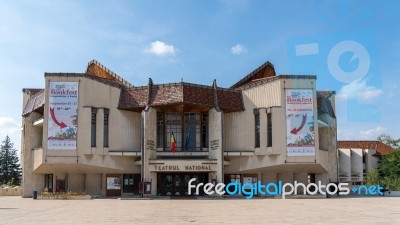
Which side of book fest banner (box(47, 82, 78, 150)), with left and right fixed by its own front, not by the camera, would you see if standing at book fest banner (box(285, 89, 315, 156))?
left

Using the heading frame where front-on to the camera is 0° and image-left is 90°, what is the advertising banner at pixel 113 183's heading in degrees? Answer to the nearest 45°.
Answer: approximately 0°

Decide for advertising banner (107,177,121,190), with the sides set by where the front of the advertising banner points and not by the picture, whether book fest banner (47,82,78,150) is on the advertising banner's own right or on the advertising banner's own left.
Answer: on the advertising banner's own right

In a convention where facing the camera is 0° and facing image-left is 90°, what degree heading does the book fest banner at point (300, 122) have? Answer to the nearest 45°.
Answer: approximately 0°

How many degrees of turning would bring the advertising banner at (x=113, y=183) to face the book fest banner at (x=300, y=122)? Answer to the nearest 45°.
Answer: approximately 90° to its left

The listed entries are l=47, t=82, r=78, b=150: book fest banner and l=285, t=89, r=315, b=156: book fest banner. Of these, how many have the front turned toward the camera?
2

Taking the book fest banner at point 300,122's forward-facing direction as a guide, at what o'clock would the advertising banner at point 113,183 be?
The advertising banner is roughly at 3 o'clock from the book fest banner.

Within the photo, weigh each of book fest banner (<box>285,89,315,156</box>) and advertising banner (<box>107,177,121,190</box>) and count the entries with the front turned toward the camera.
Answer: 2
